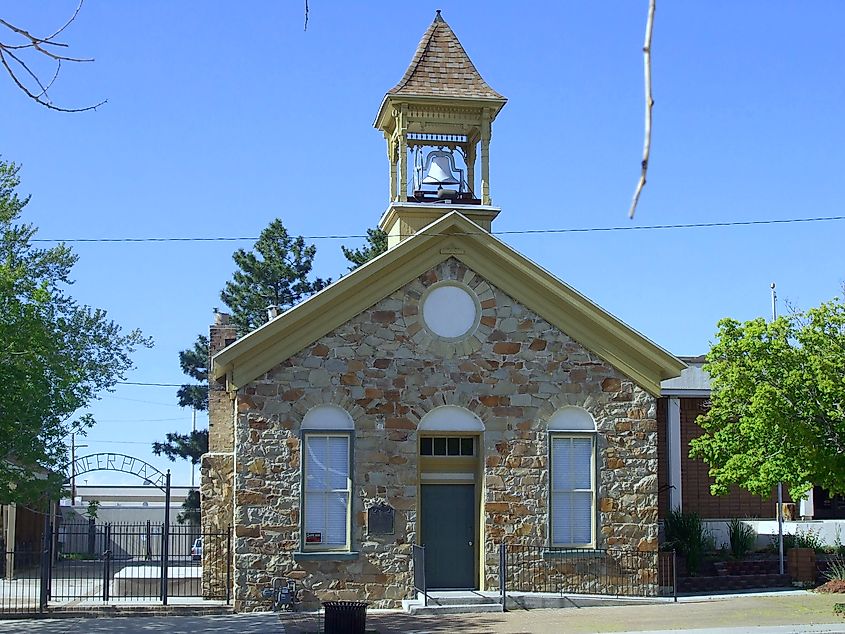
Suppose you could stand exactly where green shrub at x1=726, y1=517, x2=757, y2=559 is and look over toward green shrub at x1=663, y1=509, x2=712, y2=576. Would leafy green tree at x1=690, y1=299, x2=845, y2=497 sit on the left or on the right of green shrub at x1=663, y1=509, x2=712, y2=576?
left

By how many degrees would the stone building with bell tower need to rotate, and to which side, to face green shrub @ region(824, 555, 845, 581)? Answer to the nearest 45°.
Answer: approximately 90° to its left

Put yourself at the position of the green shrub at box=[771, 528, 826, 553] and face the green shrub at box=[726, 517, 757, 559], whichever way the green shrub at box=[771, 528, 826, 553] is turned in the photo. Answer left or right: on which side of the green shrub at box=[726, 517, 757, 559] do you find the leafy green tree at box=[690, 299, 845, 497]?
left

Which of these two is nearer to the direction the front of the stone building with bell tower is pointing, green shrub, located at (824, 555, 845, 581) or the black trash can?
the black trash can

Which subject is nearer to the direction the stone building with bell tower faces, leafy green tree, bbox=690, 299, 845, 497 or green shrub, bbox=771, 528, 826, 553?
the leafy green tree

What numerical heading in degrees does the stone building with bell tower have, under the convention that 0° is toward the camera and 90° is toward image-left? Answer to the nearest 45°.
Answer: approximately 0°

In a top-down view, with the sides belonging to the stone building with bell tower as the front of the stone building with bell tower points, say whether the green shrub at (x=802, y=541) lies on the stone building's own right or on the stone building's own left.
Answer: on the stone building's own left

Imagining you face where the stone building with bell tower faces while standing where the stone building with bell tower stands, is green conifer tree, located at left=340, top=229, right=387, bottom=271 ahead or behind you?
behind

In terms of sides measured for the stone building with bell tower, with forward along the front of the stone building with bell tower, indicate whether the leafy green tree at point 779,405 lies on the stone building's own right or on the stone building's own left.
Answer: on the stone building's own left
